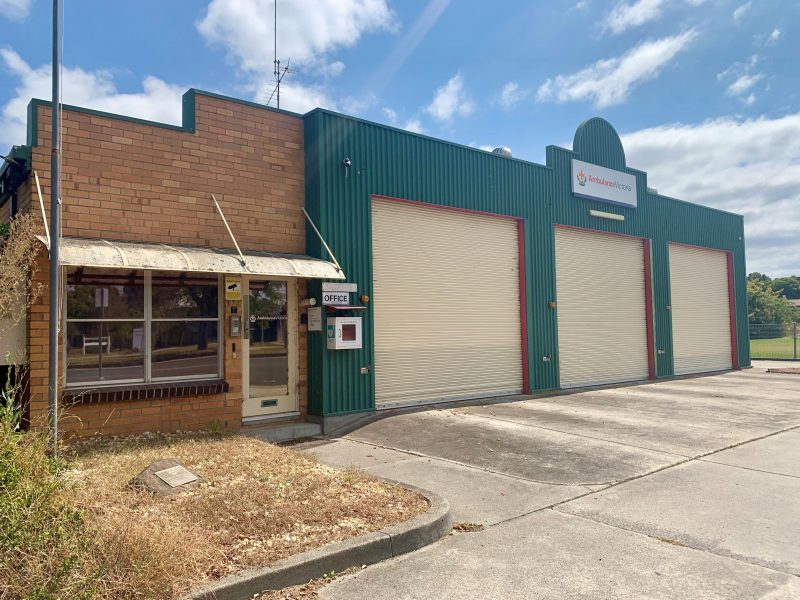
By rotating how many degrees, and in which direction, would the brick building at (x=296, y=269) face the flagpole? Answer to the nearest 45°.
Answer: approximately 45° to its right

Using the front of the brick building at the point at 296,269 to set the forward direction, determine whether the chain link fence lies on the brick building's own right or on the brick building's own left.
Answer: on the brick building's own left

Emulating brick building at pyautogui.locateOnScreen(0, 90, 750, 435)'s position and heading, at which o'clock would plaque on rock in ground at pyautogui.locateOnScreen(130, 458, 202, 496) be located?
The plaque on rock in ground is roughly at 2 o'clock from the brick building.

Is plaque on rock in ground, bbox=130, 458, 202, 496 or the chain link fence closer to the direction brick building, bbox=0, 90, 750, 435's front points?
the plaque on rock in ground

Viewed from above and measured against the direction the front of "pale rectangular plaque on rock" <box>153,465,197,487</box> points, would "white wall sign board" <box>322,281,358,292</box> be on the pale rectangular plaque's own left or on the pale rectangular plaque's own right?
on the pale rectangular plaque's own left

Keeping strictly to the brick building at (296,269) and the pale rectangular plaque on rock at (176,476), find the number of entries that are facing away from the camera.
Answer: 0

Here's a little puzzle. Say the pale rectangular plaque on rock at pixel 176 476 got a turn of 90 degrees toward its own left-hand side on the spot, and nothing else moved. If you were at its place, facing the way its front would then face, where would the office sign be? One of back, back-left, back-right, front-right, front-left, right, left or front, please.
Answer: front

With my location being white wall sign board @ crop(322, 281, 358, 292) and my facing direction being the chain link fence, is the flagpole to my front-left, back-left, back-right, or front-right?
back-right

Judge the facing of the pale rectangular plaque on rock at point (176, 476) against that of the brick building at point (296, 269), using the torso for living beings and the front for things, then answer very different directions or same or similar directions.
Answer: same or similar directions
